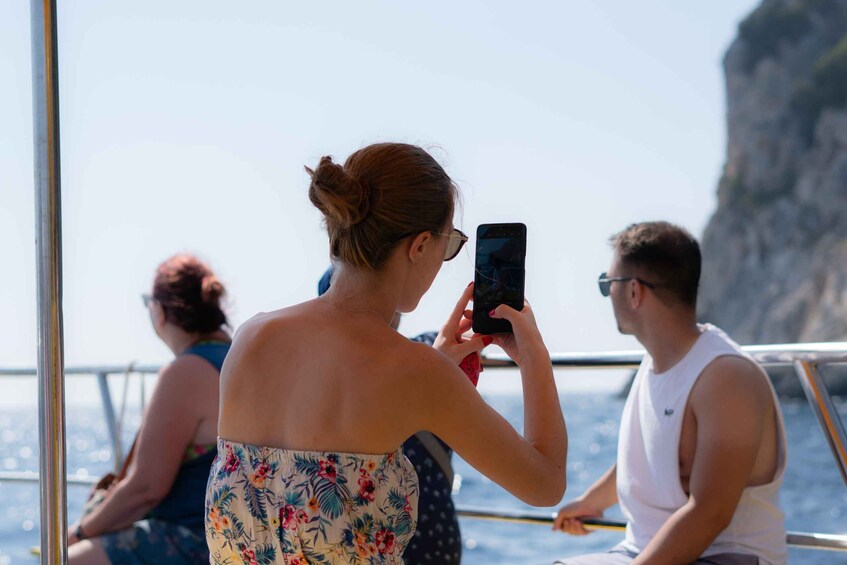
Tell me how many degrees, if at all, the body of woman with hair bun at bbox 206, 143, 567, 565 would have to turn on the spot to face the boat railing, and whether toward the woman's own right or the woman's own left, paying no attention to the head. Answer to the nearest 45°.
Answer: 0° — they already face it

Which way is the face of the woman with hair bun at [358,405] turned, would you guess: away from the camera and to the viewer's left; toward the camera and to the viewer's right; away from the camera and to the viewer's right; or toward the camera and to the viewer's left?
away from the camera and to the viewer's right

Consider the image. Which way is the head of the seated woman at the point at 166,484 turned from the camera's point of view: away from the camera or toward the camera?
away from the camera

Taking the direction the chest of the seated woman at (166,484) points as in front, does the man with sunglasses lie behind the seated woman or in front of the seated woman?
behind

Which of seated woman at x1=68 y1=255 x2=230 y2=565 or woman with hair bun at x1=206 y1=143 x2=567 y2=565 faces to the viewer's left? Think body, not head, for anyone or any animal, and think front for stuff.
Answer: the seated woman

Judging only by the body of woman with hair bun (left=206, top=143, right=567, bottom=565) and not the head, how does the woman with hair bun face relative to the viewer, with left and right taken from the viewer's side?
facing away from the viewer and to the right of the viewer

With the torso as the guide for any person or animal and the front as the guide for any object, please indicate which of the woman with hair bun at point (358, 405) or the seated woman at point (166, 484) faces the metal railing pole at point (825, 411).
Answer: the woman with hair bun

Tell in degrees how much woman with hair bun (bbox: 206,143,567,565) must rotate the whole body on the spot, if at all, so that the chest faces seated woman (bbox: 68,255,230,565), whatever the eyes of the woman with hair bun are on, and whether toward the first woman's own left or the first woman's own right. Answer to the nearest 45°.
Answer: approximately 90° to the first woman's own left

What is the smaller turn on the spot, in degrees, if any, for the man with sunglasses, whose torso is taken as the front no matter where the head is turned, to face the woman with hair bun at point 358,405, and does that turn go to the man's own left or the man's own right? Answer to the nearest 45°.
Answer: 0° — they already face them

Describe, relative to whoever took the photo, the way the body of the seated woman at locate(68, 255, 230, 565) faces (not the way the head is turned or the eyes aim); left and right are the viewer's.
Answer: facing to the left of the viewer

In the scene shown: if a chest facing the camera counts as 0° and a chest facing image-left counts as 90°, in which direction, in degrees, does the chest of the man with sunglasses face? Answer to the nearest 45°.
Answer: approximately 45°
